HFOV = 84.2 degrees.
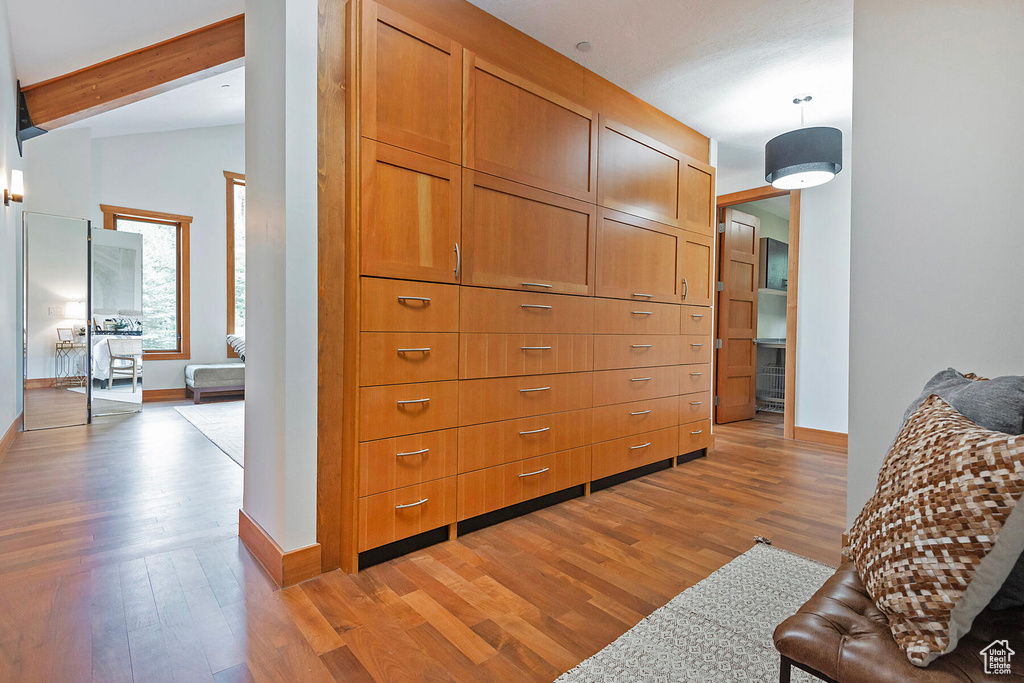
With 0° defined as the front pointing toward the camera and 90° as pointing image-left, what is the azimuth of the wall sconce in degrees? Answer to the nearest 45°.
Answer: approximately 270°

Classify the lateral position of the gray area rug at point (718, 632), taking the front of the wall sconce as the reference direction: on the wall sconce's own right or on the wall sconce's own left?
on the wall sconce's own right

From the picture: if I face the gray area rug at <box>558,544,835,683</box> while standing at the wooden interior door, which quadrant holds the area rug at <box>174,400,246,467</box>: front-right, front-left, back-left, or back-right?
front-right

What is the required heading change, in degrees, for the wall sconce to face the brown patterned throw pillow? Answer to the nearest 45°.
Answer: approximately 90° to its right

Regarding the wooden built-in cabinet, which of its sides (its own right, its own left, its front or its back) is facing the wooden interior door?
left

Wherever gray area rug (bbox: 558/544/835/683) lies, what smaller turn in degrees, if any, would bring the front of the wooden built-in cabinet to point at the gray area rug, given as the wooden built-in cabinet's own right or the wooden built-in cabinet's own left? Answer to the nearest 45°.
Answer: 0° — it already faces it

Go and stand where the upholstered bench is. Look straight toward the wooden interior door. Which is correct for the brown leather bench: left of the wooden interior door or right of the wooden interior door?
right
